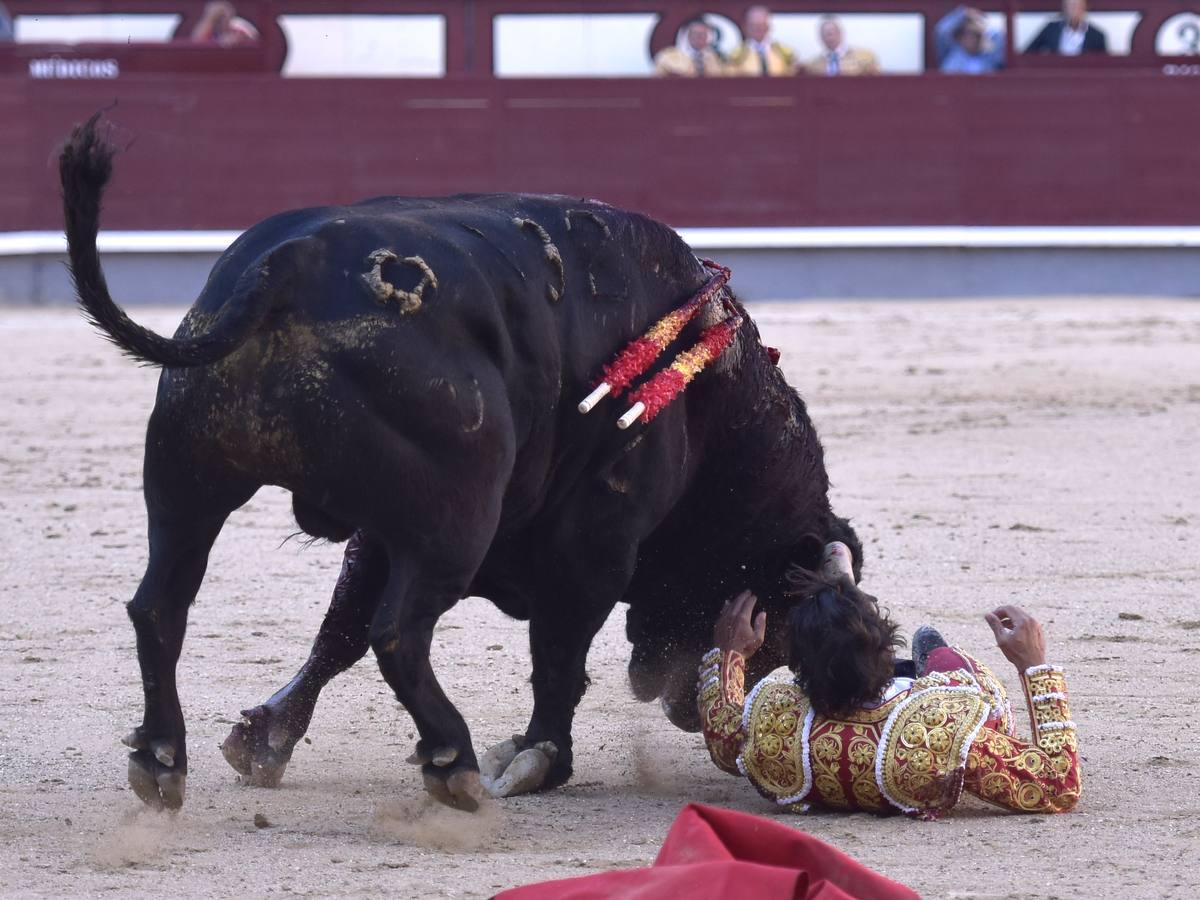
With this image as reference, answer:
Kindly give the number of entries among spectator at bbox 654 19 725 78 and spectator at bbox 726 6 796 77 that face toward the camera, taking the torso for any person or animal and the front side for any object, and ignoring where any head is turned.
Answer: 2

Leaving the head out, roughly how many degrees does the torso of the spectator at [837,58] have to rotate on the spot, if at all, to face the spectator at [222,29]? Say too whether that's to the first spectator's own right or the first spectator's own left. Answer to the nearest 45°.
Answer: approximately 45° to the first spectator's own right

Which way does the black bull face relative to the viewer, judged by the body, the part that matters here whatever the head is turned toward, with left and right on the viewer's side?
facing away from the viewer and to the right of the viewer

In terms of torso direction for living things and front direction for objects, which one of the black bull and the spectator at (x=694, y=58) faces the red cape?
the spectator

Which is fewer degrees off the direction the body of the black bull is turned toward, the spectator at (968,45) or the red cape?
the spectator

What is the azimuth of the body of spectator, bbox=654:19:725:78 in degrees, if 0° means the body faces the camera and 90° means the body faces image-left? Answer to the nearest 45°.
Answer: approximately 0°
